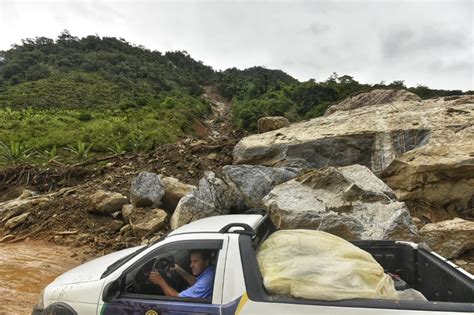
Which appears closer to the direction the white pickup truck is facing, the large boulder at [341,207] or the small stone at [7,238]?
the small stone

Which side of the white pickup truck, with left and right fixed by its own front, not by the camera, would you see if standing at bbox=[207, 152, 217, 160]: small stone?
right

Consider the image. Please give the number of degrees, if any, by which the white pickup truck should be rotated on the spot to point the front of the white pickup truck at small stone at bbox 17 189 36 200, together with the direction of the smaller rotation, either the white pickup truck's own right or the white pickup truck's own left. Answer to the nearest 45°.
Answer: approximately 45° to the white pickup truck's own right

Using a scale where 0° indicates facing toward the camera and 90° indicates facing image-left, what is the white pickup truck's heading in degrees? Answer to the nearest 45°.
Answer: approximately 90°

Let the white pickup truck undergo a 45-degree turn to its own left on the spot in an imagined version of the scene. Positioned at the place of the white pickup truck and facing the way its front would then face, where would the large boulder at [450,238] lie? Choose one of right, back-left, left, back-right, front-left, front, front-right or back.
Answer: back

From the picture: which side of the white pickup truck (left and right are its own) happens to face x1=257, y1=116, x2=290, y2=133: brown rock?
right

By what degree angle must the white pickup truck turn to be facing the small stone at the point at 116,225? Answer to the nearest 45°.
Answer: approximately 45° to its right

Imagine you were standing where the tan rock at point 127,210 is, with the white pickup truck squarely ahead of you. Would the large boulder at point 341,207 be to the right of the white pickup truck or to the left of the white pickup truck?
left

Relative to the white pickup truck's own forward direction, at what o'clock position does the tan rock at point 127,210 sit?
The tan rock is roughly at 2 o'clock from the white pickup truck.

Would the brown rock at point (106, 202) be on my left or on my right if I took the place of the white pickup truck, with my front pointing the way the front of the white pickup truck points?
on my right
